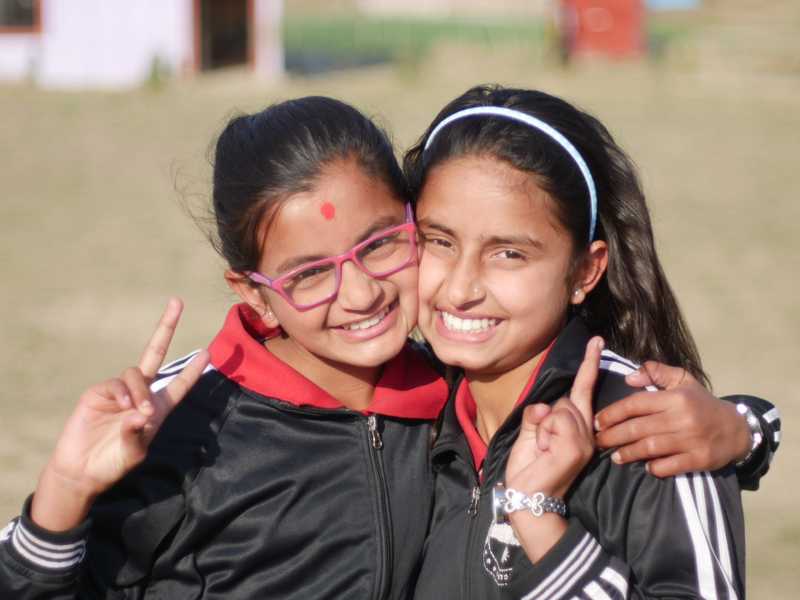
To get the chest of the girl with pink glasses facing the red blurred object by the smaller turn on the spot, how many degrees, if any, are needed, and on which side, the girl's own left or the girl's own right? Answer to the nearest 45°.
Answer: approximately 135° to the girl's own left

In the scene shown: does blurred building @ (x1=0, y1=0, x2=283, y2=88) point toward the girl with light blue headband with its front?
yes

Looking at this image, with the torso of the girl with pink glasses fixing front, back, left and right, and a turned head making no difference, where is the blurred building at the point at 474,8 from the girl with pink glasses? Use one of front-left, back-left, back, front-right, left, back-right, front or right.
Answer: back-left

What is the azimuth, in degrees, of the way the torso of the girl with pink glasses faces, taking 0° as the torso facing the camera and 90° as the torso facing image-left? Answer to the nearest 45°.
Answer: approximately 315°

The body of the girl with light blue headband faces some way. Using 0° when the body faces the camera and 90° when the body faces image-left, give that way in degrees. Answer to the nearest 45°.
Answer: approximately 45°

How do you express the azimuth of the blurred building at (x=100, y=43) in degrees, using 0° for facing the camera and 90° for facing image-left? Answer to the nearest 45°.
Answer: approximately 0°

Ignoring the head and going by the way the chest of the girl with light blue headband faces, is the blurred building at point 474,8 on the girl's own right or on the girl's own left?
on the girl's own right

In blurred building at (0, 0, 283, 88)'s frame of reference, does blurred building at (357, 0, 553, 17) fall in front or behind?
behind
